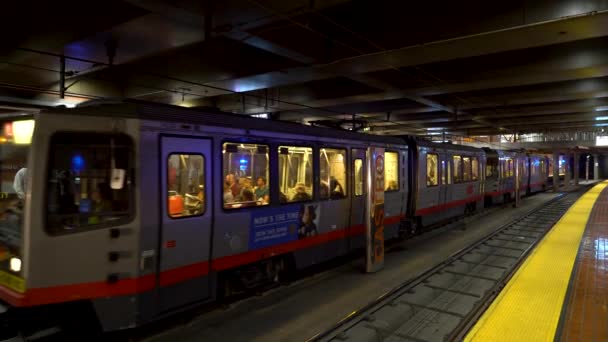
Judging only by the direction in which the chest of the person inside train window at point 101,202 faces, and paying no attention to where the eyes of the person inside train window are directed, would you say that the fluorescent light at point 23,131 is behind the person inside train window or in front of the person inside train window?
in front

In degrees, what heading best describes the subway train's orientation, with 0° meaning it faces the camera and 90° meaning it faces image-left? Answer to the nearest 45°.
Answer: approximately 45°

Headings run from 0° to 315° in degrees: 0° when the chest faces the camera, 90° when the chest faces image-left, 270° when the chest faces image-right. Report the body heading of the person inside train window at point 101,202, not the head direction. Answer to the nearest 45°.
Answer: approximately 90°

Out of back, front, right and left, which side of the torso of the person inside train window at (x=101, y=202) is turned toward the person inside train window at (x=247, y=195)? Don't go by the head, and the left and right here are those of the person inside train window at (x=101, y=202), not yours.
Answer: back

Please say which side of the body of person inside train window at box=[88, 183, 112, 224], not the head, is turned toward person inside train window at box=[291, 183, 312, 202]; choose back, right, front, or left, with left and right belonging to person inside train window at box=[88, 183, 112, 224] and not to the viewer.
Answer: back
